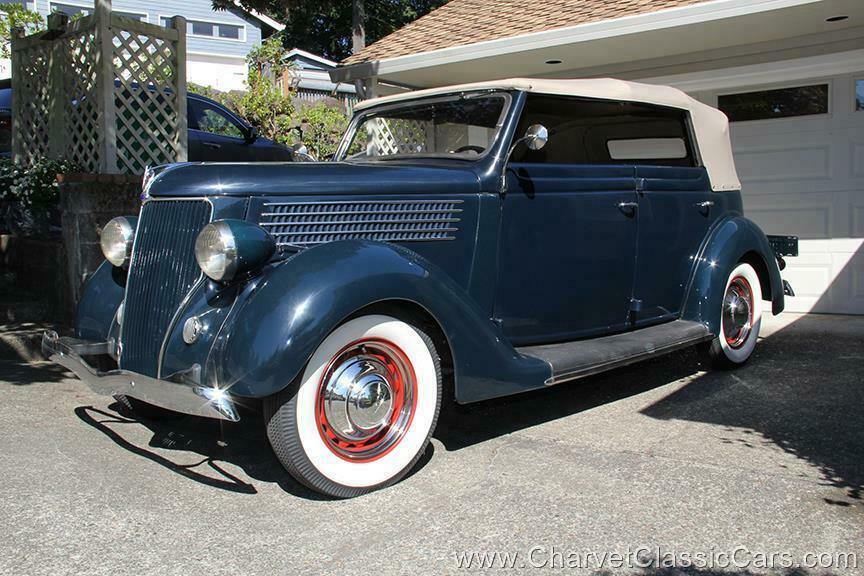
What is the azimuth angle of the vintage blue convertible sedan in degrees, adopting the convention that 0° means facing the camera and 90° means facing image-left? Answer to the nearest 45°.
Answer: approximately 45°

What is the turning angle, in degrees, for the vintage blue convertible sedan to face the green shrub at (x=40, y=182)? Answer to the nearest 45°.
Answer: approximately 90° to its right

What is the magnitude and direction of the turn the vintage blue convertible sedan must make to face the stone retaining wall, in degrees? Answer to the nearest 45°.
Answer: approximately 90° to its right

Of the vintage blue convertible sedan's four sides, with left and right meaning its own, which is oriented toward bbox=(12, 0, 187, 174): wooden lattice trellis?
right

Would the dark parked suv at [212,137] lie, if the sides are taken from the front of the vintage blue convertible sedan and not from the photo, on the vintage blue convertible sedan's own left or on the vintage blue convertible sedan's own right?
on the vintage blue convertible sedan's own right

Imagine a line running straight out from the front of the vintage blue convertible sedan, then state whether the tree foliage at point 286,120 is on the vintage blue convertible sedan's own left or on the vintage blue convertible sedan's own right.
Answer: on the vintage blue convertible sedan's own right

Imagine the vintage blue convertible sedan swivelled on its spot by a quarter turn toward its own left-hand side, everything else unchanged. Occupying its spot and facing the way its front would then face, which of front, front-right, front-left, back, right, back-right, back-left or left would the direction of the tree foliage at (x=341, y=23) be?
back-left
